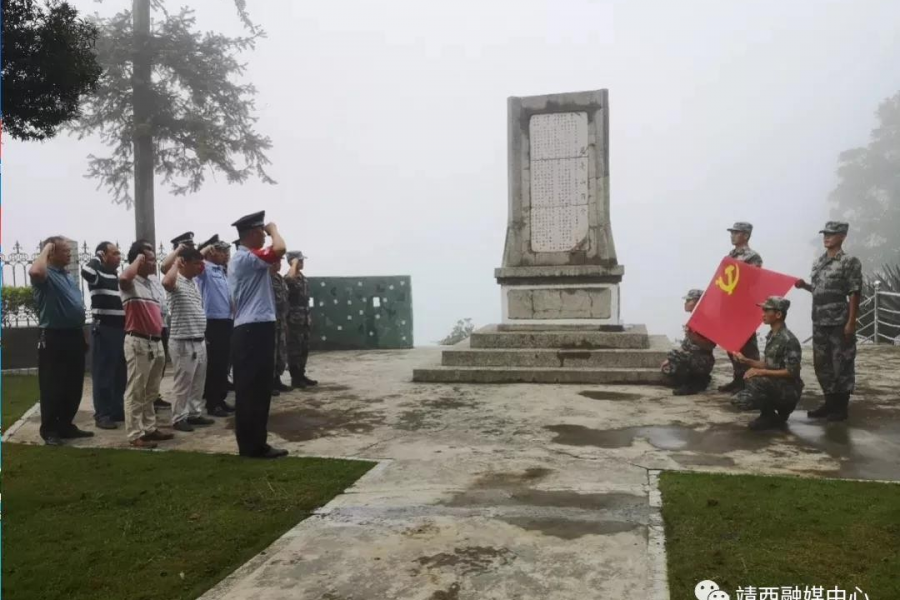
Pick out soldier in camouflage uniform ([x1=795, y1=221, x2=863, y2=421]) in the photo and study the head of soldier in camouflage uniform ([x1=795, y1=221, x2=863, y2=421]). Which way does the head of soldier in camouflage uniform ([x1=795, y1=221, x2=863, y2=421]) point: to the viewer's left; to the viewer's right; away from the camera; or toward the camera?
to the viewer's left

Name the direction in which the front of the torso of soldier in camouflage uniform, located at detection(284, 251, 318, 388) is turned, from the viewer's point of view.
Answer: to the viewer's right

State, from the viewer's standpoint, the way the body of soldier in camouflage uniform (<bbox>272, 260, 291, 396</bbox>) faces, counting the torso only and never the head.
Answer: to the viewer's right

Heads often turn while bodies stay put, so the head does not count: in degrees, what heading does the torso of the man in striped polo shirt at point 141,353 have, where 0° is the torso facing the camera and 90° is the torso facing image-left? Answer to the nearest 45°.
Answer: approximately 270°

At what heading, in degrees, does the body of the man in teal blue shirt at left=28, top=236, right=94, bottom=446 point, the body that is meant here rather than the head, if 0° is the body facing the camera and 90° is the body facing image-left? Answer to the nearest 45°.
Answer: approximately 270°

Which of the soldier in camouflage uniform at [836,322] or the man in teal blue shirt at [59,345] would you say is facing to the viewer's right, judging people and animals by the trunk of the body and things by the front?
the man in teal blue shirt

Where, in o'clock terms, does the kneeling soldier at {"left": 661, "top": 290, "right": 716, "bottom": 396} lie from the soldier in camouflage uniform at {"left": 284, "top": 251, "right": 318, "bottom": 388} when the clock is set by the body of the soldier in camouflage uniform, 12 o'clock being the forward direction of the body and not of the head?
The kneeling soldier is roughly at 1 o'clock from the soldier in camouflage uniform.

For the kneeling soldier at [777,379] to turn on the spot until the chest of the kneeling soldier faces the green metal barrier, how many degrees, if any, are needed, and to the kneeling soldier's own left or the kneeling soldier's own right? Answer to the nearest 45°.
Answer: approximately 45° to the kneeling soldier's own right

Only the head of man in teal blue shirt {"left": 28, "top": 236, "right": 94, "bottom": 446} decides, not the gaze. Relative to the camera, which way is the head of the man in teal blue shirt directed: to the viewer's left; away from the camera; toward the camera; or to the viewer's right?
to the viewer's right

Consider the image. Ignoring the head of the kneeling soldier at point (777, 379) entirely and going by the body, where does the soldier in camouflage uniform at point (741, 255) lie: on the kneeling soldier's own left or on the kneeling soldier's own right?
on the kneeling soldier's own right

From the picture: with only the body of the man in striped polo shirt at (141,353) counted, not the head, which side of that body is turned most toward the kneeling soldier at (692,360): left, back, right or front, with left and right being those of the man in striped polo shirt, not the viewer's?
front

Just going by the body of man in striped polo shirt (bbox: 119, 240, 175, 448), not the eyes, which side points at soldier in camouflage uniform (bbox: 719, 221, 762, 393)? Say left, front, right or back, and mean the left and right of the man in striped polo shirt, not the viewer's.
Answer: front

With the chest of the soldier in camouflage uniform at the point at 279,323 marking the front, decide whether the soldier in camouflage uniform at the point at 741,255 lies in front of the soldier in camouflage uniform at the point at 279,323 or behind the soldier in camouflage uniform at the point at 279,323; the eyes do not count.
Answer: in front
